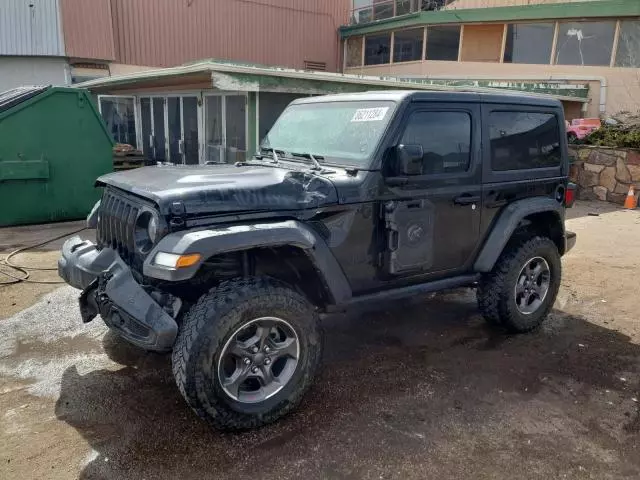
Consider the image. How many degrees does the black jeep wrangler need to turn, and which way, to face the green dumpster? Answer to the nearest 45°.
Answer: approximately 90° to its right

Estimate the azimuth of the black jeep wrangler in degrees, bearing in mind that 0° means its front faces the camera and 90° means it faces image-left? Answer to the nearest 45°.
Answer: approximately 45°

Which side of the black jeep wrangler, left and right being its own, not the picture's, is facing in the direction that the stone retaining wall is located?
back

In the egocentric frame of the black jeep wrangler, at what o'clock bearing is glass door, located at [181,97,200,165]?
The glass door is roughly at 4 o'clock from the black jeep wrangler.

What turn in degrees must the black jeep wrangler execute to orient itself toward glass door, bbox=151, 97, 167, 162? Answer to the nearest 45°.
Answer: approximately 135° to its right

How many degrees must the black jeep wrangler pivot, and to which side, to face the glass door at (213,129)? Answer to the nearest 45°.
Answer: approximately 135° to its right

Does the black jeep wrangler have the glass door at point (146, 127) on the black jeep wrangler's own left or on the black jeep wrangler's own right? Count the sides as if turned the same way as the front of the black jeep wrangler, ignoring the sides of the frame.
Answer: on the black jeep wrangler's own right

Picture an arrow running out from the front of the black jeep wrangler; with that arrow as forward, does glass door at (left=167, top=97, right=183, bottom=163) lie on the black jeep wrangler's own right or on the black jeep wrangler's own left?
on the black jeep wrangler's own right

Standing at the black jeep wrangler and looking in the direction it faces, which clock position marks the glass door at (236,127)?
The glass door is roughly at 4 o'clock from the black jeep wrangler.
